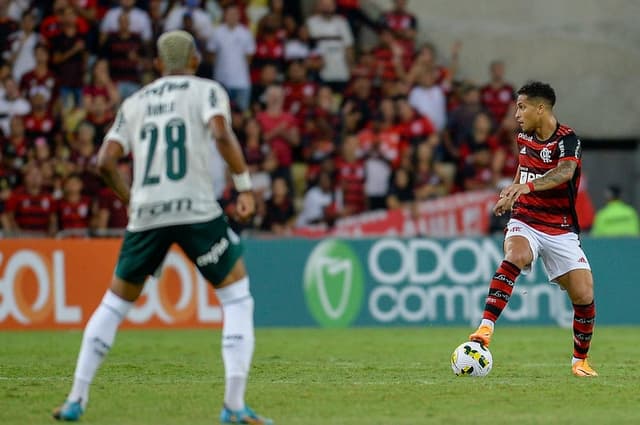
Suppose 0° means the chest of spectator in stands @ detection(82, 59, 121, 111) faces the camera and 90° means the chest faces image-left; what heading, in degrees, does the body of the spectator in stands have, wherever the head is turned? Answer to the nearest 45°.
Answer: approximately 0°

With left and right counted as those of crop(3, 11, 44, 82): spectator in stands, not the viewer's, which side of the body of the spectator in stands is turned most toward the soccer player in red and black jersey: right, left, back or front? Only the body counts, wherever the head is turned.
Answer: front

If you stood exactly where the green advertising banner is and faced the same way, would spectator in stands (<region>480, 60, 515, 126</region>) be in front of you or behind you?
behind

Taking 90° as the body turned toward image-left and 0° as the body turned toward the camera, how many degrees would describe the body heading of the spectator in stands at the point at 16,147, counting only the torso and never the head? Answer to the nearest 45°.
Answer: approximately 0°

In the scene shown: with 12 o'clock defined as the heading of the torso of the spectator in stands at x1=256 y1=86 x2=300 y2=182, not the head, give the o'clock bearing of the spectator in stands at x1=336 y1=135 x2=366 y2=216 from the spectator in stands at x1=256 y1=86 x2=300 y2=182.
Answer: the spectator in stands at x1=336 y1=135 x2=366 y2=216 is roughly at 10 o'clock from the spectator in stands at x1=256 y1=86 x2=300 y2=182.

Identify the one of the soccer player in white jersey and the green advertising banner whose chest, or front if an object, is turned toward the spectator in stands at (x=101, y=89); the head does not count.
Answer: the soccer player in white jersey

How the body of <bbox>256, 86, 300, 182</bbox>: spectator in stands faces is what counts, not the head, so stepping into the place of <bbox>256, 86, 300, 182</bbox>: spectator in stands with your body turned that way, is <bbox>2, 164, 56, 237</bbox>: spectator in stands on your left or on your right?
on your right

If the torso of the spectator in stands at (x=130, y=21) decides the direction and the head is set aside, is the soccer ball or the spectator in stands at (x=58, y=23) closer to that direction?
the soccer ball

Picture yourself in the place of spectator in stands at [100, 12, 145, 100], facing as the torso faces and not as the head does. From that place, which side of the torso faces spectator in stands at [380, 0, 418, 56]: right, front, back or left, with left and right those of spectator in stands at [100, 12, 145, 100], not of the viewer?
left

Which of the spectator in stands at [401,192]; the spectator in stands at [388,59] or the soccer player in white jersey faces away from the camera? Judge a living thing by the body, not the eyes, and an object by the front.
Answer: the soccer player in white jersey
